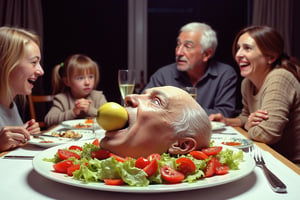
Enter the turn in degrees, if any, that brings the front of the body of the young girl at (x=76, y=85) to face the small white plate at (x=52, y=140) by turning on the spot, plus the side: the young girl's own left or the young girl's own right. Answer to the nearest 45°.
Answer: approximately 45° to the young girl's own right

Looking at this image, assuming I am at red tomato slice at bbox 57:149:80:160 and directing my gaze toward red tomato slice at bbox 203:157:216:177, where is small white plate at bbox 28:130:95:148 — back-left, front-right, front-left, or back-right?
back-left

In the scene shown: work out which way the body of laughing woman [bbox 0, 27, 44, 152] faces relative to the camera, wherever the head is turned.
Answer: to the viewer's right

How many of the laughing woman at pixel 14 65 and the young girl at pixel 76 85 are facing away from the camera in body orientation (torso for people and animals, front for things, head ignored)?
0

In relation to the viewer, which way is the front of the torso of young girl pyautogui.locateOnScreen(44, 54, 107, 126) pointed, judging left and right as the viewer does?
facing the viewer and to the right of the viewer

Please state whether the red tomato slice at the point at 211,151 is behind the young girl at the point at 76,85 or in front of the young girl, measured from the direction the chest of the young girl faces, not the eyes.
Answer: in front

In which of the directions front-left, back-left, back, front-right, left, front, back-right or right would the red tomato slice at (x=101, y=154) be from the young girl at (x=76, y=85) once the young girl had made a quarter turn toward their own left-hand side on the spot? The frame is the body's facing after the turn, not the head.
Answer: back-right

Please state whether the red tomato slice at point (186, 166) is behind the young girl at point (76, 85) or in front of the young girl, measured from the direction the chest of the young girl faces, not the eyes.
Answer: in front

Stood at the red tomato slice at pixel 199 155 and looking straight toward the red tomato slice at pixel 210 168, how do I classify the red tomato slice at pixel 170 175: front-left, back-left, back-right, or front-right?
front-right

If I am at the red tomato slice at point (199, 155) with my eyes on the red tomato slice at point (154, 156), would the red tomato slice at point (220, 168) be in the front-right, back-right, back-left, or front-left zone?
back-left
